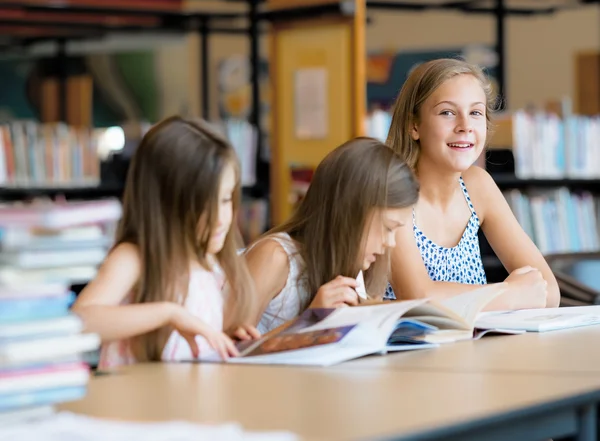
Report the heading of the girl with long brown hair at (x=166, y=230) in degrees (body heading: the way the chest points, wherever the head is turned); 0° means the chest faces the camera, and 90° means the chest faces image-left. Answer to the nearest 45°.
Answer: approximately 315°

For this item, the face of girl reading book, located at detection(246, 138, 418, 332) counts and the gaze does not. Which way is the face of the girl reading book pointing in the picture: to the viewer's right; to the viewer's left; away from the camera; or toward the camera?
to the viewer's right

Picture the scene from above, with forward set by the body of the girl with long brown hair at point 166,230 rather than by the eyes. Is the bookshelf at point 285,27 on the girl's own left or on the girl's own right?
on the girl's own left

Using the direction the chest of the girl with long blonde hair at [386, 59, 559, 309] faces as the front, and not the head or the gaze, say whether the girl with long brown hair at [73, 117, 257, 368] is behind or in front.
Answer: in front

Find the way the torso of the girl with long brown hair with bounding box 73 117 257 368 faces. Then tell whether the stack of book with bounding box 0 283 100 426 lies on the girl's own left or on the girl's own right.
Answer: on the girl's own right

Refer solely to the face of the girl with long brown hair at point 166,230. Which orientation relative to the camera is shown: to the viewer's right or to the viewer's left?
to the viewer's right
